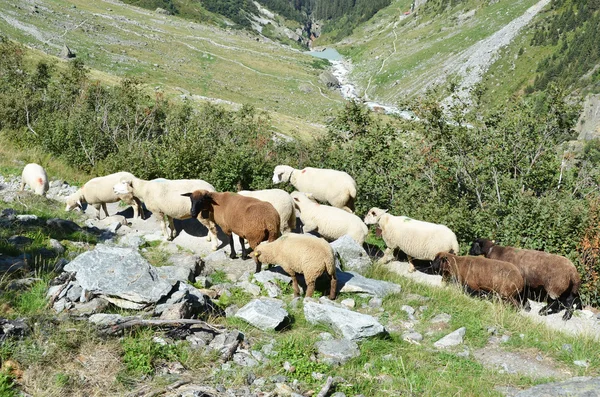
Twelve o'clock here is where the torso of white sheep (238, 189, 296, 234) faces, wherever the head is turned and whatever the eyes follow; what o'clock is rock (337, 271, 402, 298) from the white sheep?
The rock is roughly at 8 o'clock from the white sheep.

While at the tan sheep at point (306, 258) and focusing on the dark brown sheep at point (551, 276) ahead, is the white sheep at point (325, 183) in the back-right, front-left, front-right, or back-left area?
front-left

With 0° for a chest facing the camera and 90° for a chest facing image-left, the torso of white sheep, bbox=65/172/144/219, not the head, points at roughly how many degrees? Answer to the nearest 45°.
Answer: approximately 90°

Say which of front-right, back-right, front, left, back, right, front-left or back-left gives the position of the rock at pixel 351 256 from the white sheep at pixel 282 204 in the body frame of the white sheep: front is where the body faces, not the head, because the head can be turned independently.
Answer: back-left

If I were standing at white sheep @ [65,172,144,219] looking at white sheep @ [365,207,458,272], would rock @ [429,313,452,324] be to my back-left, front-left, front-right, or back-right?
front-right

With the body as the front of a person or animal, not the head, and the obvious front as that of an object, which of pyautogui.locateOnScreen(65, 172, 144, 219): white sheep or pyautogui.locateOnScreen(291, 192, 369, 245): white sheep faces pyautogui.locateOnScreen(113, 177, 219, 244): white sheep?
pyautogui.locateOnScreen(291, 192, 369, 245): white sheep

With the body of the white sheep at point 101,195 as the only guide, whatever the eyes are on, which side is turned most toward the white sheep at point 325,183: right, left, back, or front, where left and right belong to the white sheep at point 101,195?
back

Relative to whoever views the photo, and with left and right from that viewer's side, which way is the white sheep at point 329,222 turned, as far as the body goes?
facing to the left of the viewer

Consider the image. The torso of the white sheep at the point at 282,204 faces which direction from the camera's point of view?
to the viewer's left

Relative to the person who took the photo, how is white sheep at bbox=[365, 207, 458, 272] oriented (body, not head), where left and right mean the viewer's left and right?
facing to the left of the viewer

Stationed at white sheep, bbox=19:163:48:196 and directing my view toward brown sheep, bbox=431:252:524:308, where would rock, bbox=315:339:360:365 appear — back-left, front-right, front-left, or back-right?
front-right

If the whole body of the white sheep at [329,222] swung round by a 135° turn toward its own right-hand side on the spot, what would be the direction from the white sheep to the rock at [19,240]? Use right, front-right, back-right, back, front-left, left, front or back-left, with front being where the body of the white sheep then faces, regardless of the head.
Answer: back

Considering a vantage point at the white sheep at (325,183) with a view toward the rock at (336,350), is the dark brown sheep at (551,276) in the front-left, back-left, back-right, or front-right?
front-left

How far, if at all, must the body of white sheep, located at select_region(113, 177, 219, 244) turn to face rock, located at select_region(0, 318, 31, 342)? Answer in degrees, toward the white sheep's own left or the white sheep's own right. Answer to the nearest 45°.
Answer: approximately 90° to the white sheep's own left
